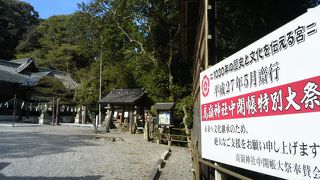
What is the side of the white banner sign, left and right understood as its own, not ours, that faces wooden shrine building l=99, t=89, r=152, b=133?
right

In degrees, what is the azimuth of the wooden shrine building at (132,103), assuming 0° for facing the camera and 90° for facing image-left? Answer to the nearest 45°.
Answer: approximately 45°

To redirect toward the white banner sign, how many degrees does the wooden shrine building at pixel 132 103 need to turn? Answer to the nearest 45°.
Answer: approximately 45° to its left

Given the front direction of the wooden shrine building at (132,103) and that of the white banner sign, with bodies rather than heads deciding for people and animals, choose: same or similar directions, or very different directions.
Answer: same or similar directions

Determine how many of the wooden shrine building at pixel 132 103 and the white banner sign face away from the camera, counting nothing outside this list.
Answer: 0
